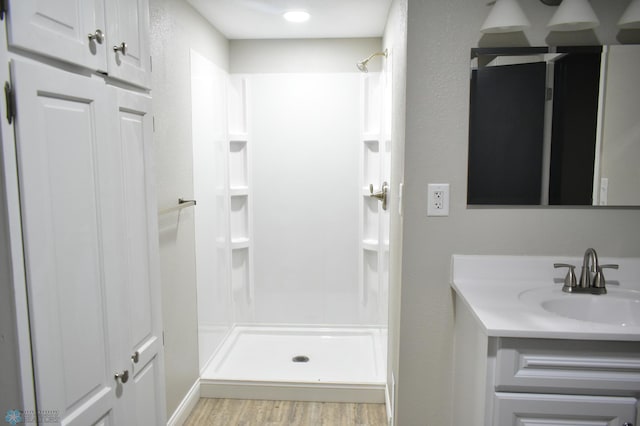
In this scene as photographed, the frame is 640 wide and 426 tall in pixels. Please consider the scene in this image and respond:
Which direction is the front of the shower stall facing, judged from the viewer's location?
facing the viewer

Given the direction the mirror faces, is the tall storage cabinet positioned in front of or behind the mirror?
in front

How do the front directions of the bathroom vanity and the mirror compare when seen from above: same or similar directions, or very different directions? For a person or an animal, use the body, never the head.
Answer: same or similar directions

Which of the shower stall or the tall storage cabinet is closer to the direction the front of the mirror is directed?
the tall storage cabinet

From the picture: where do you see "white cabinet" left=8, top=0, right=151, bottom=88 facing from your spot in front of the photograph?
facing the viewer and to the right of the viewer

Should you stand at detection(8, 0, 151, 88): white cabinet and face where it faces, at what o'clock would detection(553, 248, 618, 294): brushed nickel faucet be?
The brushed nickel faucet is roughly at 11 o'clock from the white cabinet.

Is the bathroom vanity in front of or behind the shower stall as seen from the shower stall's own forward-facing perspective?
in front
